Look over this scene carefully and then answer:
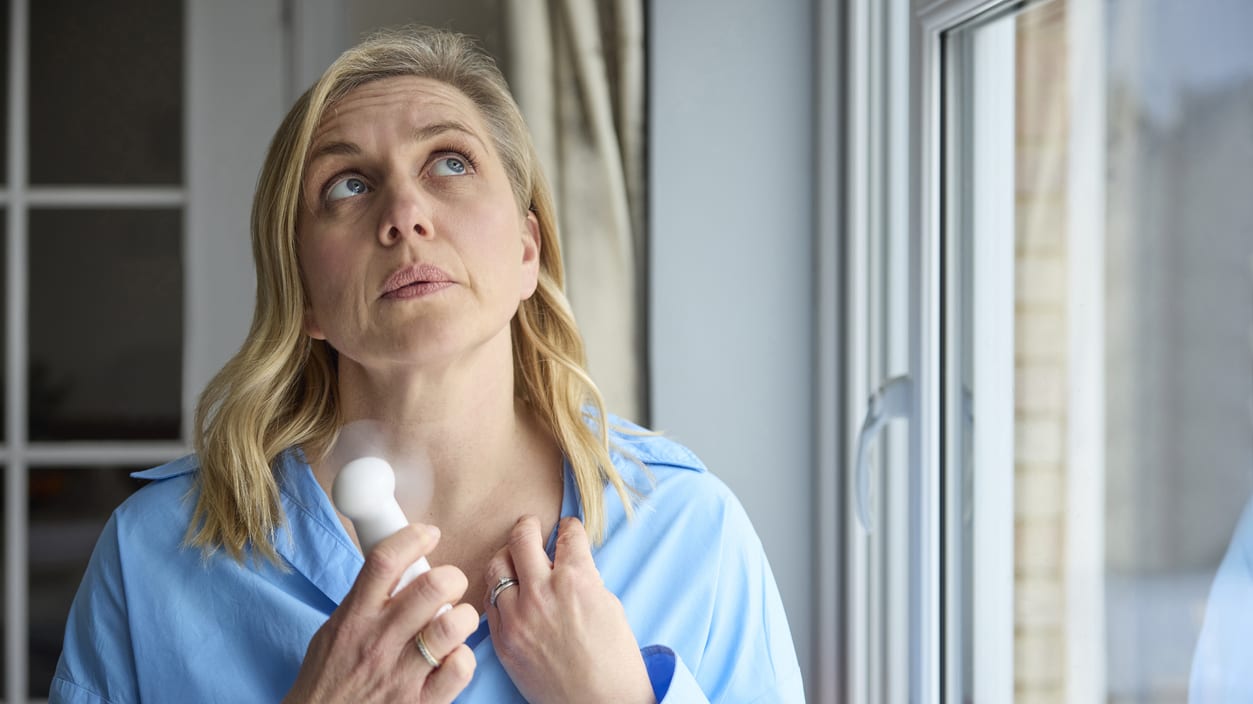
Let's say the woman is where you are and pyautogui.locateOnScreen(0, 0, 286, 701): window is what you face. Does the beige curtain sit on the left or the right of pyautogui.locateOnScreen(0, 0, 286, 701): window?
right

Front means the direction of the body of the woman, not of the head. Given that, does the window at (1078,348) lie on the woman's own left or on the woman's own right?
on the woman's own left

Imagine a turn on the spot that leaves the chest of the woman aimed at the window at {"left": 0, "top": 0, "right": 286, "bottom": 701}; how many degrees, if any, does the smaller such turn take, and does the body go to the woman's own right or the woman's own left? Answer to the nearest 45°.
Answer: approximately 135° to the woman's own right

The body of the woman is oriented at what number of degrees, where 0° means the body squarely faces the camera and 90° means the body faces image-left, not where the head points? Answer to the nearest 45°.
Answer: approximately 0°

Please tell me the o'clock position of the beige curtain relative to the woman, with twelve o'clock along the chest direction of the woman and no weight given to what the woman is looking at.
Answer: The beige curtain is roughly at 7 o'clock from the woman.

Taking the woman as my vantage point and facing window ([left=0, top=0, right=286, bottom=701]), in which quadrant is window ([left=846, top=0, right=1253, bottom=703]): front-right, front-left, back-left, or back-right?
back-right
